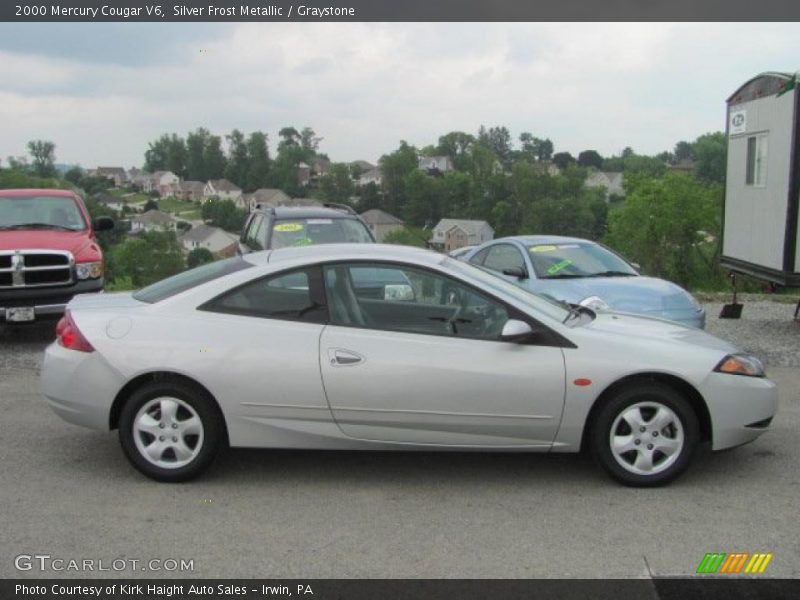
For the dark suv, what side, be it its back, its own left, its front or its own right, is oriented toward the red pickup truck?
right

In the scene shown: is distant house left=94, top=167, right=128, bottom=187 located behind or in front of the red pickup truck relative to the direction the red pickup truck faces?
behind

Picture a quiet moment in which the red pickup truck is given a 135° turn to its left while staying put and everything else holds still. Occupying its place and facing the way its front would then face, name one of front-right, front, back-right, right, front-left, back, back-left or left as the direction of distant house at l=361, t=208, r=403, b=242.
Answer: front

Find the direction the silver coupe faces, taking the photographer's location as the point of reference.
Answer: facing to the right of the viewer

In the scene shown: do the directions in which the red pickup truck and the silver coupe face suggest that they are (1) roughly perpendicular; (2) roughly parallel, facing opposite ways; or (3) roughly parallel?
roughly perpendicular

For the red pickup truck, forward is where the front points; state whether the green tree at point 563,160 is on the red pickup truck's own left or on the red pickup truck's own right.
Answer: on the red pickup truck's own left

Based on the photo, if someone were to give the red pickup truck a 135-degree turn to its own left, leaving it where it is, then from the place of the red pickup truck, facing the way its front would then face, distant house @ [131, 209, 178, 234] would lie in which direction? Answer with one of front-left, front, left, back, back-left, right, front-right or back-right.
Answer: front-left

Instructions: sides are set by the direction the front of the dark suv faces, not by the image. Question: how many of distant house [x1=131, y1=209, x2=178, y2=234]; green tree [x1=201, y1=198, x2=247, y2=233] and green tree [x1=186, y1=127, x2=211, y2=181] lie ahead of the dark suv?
0

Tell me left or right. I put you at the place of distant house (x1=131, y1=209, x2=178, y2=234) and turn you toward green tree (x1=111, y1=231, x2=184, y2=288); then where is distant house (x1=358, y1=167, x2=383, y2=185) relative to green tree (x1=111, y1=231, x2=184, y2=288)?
left

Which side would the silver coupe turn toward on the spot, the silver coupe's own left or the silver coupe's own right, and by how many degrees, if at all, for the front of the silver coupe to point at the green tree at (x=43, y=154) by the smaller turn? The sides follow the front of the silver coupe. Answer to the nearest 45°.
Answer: approximately 135° to the silver coupe's own left

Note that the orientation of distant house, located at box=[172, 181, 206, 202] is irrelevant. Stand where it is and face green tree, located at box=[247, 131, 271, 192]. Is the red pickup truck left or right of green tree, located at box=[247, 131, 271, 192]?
right

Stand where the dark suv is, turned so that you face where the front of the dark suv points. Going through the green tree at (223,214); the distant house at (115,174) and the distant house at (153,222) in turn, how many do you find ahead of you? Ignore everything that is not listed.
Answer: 0

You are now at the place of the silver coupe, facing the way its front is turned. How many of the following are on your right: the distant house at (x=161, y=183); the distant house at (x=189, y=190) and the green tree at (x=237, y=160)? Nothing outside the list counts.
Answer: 0

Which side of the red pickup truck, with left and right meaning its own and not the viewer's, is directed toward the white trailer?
left

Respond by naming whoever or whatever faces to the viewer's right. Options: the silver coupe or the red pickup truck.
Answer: the silver coupe

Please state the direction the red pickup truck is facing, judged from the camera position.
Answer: facing the viewer

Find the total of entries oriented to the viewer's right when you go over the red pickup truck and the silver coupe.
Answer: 1

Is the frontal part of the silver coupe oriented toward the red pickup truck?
no

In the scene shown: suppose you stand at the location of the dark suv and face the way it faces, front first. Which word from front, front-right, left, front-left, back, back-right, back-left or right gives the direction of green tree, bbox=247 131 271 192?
back-left

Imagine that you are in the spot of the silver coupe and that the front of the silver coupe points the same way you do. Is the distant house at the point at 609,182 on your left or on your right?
on your left

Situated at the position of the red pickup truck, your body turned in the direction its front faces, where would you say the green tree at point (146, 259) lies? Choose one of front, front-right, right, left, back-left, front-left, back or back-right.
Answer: back
